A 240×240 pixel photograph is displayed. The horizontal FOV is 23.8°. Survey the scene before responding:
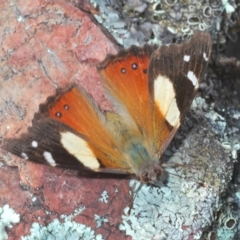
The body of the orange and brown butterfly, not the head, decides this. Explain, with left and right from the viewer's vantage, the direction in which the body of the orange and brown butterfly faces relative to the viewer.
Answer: facing the viewer and to the right of the viewer
